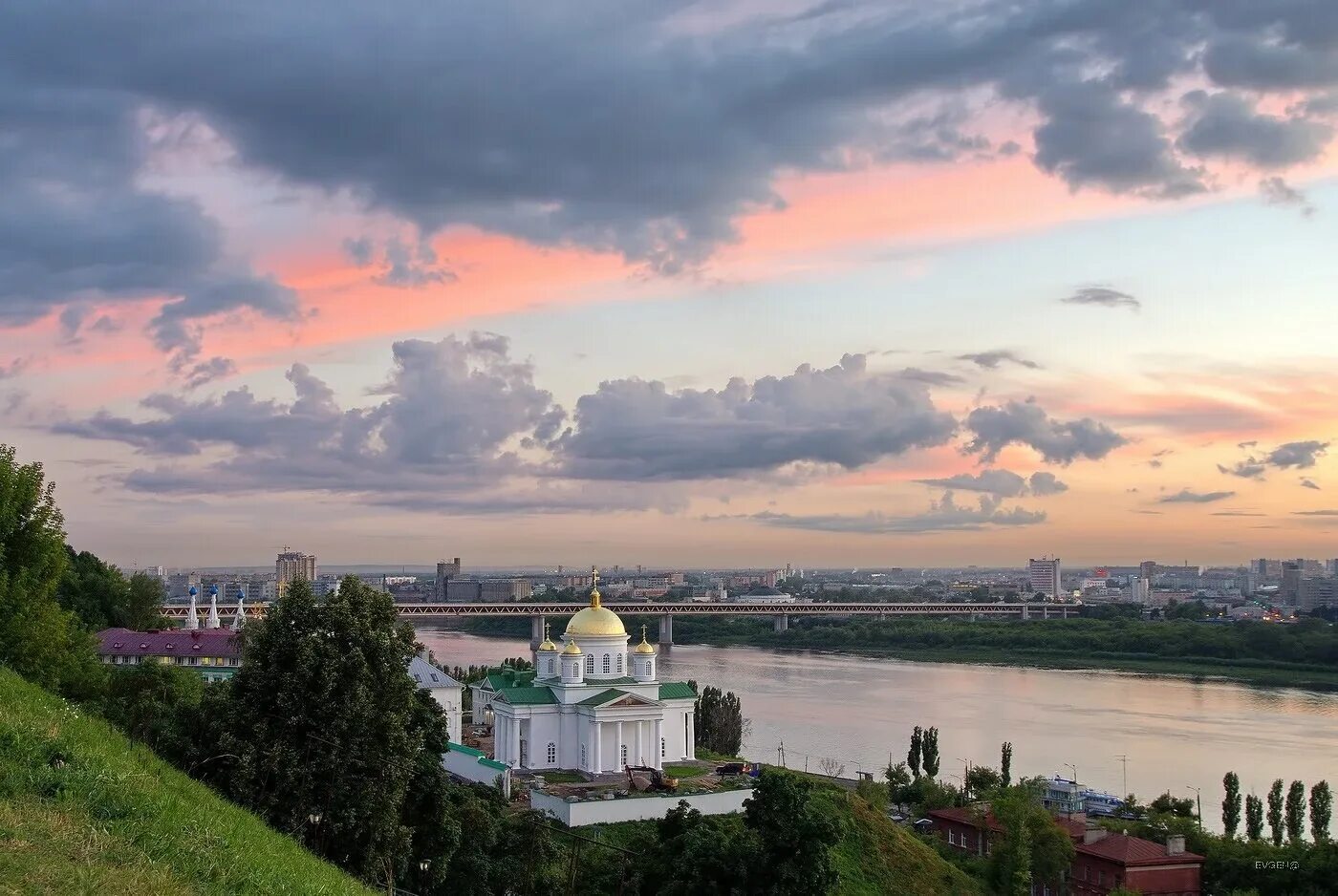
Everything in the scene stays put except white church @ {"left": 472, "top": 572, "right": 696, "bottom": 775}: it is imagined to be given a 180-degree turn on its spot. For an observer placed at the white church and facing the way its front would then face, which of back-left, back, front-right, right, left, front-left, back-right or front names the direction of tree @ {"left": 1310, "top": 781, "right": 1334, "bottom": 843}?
right

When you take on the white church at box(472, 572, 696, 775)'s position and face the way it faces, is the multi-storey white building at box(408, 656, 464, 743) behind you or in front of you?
behind

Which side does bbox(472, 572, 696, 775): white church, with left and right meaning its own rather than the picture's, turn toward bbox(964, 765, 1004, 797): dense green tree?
left

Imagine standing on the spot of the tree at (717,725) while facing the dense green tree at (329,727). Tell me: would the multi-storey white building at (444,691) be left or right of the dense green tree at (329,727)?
right

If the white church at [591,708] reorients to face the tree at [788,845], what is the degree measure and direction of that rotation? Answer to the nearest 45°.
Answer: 0° — it already faces it

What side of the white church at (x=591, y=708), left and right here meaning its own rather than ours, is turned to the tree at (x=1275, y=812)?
left

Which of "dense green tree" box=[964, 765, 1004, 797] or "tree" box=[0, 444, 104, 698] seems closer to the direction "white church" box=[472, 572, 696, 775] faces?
the tree

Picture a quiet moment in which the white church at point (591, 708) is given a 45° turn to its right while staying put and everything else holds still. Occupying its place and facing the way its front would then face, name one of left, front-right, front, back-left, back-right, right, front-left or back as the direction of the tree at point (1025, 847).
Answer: left

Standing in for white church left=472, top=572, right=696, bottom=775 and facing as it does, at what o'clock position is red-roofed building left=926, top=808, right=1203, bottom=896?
The red-roofed building is roughly at 10 o'clock from the white church.

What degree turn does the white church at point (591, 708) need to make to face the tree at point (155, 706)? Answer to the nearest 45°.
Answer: approximately 45° to its right

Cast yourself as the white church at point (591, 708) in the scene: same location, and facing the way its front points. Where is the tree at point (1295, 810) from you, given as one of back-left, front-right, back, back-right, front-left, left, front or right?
left

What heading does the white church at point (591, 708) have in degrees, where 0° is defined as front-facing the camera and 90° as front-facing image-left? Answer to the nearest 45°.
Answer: approximately 0°

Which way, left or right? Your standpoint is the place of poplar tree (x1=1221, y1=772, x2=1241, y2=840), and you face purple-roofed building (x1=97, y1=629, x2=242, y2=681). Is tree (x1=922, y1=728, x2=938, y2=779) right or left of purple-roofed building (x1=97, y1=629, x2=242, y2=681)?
right

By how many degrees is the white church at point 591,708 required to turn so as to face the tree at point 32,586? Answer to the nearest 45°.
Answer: approximately 45° to its right
